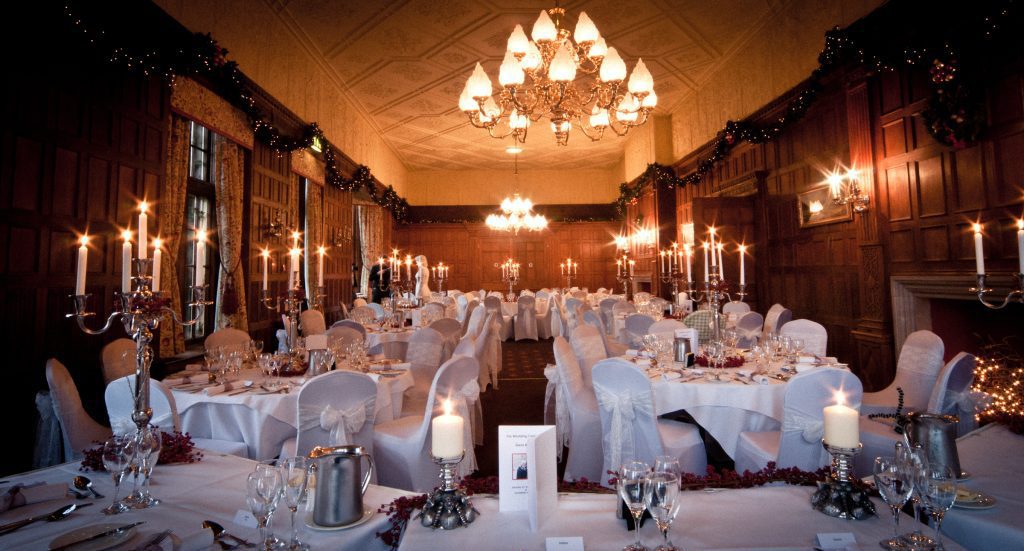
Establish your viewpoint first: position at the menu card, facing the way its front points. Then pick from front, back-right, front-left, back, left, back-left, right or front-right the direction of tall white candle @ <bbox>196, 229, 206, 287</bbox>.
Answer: back-right

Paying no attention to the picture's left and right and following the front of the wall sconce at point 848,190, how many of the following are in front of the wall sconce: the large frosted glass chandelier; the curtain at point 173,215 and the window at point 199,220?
3

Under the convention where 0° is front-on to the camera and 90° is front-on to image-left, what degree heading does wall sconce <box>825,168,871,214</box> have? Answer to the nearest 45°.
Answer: approximately 45°

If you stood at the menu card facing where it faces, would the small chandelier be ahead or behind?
behind

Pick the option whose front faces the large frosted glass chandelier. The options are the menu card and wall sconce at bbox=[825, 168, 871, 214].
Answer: the wall sconce

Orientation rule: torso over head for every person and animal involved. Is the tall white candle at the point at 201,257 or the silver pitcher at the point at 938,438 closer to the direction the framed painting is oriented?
the tall white candle

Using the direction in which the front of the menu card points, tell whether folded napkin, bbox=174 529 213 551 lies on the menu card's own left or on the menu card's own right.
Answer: on the menu card's own right

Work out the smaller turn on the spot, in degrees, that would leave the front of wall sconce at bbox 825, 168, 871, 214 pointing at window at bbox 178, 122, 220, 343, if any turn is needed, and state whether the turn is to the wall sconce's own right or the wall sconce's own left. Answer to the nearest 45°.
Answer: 0° — it already faces it

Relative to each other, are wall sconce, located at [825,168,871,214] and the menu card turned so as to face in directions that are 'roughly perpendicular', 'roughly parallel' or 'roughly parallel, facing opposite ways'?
roughly perpendicular

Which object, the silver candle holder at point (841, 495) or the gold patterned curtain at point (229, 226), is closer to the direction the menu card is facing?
the silver candle holder

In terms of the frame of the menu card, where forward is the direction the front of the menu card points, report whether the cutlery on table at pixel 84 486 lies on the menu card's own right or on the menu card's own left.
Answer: on the menu card's own right
